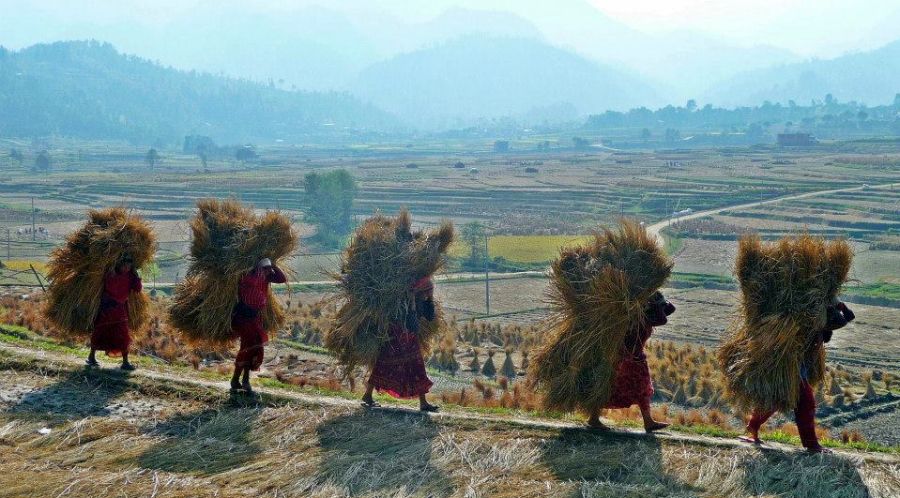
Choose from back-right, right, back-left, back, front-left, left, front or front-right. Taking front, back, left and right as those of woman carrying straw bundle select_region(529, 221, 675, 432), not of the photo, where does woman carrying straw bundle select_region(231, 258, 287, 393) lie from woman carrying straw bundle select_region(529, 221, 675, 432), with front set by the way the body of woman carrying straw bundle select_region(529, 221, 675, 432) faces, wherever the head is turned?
back

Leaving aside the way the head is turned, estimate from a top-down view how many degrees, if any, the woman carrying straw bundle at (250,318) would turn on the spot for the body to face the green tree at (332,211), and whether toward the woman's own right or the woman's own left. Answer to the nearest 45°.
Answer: approximately 90° to the woman's own left

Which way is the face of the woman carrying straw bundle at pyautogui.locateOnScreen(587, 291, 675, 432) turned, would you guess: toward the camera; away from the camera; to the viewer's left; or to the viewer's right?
to the viewer's right

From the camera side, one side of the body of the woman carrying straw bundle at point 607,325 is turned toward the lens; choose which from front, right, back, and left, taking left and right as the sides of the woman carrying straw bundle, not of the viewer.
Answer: right

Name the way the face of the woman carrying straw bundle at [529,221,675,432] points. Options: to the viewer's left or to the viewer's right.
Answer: to the viewer's right

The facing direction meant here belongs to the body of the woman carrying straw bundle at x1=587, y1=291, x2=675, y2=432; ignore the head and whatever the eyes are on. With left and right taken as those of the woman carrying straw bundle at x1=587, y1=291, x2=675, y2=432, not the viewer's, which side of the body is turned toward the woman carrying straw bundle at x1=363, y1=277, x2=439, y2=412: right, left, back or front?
back

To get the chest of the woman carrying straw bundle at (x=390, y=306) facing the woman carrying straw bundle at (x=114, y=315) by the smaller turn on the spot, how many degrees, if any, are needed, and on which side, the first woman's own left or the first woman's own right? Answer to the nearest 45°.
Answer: approximately 135° to the first woman's own left

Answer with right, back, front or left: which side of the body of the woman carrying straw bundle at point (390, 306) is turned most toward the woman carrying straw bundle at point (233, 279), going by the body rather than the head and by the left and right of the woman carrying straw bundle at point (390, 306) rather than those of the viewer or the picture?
back

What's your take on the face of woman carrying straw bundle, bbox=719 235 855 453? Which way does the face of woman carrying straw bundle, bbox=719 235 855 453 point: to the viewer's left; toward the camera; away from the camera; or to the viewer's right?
to the viewer's right

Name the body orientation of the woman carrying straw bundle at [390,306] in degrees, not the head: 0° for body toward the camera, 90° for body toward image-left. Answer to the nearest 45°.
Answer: approximately 270°

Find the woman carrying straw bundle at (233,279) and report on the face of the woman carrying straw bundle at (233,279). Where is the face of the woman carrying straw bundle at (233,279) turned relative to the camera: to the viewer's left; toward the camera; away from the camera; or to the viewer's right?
to the viewer's right
